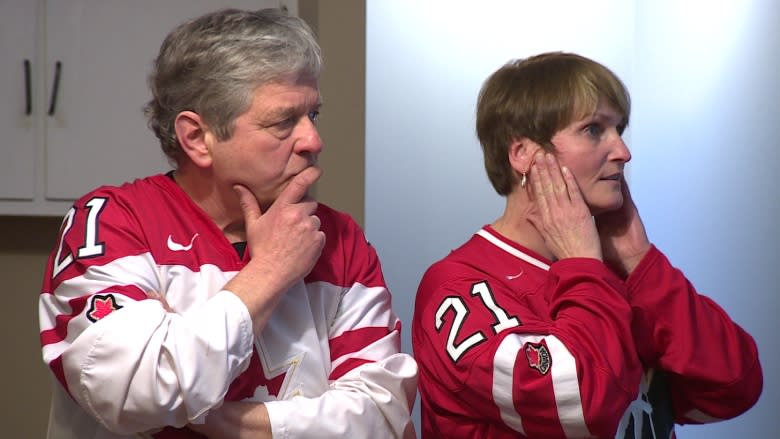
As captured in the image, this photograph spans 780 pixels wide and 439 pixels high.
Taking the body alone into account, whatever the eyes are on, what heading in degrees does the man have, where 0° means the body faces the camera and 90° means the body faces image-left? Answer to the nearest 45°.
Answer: approximately 315°

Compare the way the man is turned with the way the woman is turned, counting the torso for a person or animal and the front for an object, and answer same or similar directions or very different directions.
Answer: same or similar directions

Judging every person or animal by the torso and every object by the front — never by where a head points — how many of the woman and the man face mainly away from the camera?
0

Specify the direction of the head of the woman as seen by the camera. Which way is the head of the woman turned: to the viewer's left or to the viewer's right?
to the viewer's right

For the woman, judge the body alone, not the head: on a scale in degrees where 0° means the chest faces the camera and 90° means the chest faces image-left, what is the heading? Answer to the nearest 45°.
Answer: approximately 315°
